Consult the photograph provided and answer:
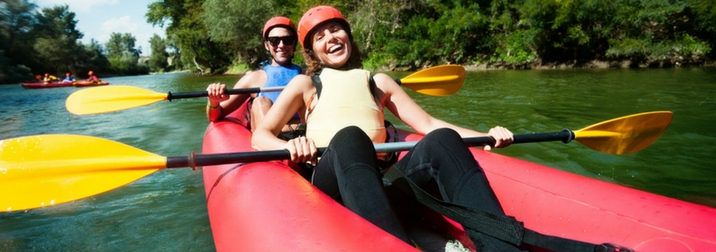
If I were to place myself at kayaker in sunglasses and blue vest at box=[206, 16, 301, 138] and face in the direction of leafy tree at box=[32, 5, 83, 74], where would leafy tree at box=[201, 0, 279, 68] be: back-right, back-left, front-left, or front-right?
front-right

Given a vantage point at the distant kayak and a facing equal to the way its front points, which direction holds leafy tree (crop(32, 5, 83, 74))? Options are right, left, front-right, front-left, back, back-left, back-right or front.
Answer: right

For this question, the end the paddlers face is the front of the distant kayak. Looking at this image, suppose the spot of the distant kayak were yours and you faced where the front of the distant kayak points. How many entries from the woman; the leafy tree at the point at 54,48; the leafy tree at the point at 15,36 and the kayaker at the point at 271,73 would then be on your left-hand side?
2

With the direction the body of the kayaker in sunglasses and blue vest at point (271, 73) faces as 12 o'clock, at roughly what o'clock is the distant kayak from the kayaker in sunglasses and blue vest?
The distant kayak is roughly at 5 o'clock from the kayaker in sunglasses and blue vest.

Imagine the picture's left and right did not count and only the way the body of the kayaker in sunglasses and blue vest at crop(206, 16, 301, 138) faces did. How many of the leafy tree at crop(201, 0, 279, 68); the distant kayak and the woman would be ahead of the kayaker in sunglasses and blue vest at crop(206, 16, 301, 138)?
1

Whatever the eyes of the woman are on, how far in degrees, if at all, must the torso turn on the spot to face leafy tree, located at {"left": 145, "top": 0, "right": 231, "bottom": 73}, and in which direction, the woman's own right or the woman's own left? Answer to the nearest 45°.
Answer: approximately 135° to the woman's own right

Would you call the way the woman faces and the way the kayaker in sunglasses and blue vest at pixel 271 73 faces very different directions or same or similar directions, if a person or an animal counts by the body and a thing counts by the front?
same or similar directions

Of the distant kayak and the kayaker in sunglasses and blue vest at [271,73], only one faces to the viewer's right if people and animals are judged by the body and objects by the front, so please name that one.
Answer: the distant kayak

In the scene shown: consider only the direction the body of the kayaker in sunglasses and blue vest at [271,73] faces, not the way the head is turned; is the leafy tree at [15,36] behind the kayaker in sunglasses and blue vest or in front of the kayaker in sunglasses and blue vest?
behind

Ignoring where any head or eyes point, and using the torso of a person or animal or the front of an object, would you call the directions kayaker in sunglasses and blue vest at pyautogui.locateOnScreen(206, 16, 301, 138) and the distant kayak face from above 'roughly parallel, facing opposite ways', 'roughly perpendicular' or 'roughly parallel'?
roughly perpendicular

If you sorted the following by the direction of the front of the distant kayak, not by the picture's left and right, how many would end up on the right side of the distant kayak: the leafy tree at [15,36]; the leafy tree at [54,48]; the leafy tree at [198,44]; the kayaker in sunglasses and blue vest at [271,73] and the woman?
2

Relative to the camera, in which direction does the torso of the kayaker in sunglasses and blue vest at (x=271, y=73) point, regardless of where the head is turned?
toward the camera

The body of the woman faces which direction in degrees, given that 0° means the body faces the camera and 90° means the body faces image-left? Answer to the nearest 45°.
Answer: approximately 0°
